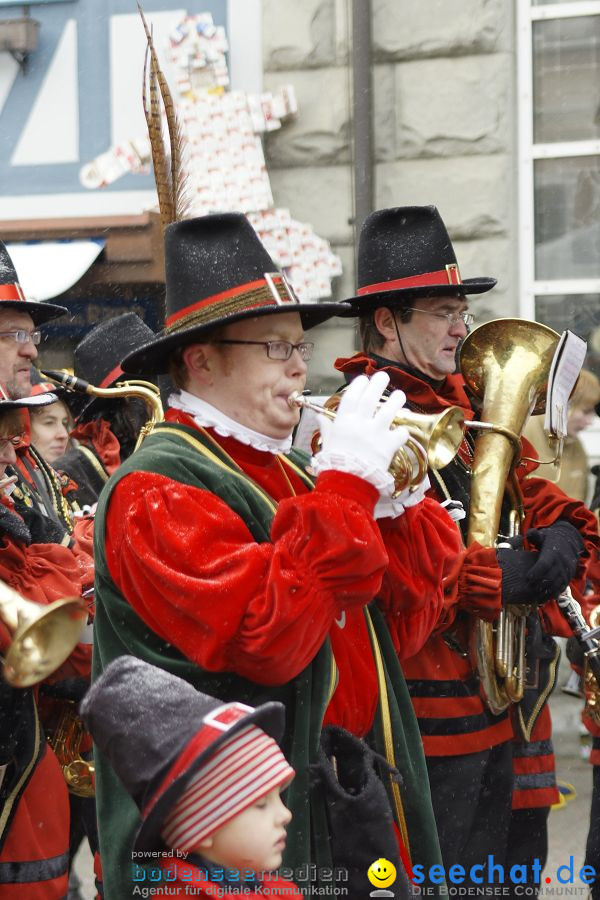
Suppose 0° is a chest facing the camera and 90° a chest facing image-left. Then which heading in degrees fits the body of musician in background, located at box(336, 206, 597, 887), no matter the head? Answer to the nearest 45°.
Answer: approximately 315°

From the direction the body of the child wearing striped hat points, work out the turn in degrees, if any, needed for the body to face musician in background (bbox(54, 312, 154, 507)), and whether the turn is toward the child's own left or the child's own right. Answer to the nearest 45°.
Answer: approximately 90° to the child's own left

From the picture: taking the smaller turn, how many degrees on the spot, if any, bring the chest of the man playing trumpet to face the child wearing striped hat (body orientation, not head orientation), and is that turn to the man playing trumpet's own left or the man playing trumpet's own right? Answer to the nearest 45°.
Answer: approximately 45° to the man playing trumpet's own right

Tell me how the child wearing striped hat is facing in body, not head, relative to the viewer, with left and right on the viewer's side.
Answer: facing to the right of the viewer

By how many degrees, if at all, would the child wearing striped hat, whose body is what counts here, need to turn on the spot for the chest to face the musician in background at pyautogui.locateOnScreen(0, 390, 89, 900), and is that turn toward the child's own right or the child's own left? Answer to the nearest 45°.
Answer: approximately 90° to the child's own left

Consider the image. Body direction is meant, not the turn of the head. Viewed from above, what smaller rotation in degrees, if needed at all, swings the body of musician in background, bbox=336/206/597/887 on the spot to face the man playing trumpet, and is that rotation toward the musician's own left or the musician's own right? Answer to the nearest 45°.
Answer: approximately 45° to the musician's own right
